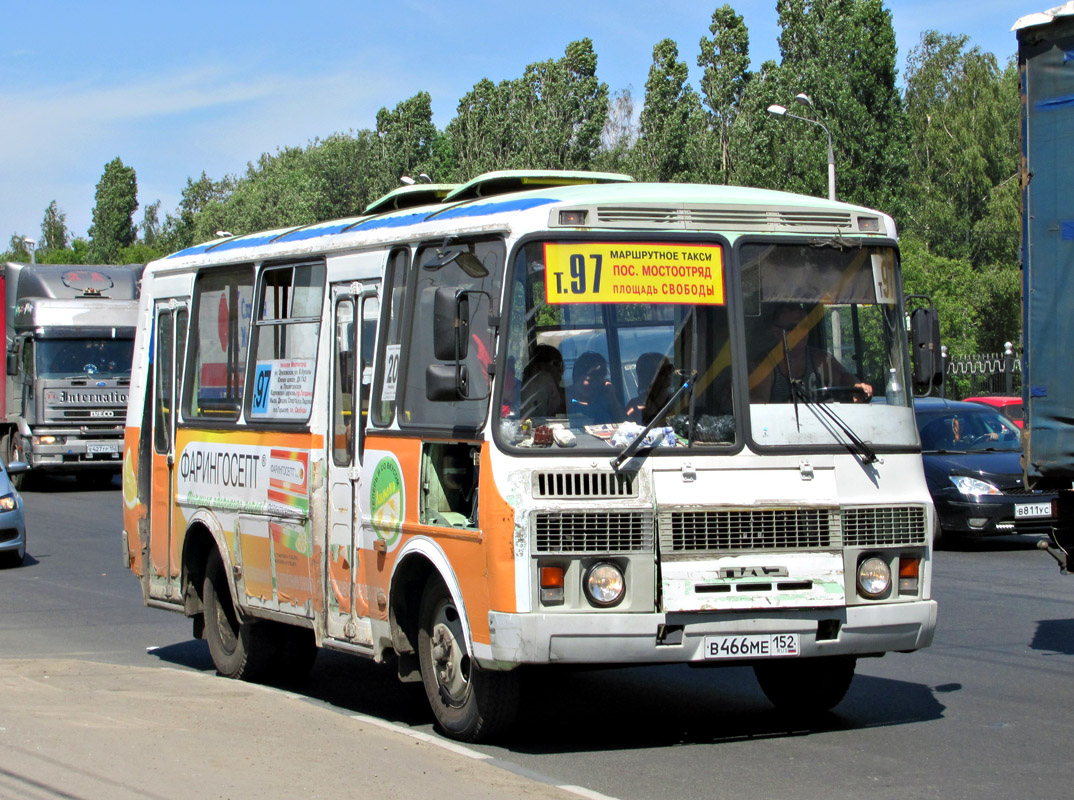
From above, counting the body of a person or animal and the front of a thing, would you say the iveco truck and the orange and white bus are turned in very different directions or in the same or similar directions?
same or similar directions

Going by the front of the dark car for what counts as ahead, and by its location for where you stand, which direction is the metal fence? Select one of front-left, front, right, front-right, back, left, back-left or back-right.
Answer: back-left

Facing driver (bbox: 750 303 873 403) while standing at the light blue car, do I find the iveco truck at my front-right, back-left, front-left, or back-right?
back-left

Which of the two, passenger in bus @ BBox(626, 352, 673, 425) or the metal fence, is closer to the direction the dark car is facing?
the passenger in bus

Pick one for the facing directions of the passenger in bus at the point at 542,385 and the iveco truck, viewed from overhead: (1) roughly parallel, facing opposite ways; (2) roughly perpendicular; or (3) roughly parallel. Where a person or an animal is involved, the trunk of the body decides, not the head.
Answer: roughly parallel

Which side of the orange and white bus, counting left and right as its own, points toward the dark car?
left

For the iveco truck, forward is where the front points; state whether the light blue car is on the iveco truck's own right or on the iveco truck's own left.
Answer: on the iveco truck's own right

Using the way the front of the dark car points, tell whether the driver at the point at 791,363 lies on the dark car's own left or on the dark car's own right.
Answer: on the dark car's own right

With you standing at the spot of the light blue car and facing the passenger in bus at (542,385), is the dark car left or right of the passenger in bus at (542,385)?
left

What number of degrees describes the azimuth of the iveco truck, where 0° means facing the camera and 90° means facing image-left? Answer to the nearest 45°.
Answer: approximately 315°

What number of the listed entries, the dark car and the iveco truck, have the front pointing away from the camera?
0

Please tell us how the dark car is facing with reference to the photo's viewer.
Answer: facing the viewer and to the right of the viewer

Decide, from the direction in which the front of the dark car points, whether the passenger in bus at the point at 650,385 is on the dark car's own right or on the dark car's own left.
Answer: on the dark car's own right

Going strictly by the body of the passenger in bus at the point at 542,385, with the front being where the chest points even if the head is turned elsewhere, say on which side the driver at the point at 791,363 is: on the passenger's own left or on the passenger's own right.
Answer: on the passenger's own left

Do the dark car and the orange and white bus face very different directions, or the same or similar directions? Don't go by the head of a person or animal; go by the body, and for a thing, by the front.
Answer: same or similar directions

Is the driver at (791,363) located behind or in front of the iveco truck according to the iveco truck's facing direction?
in front
